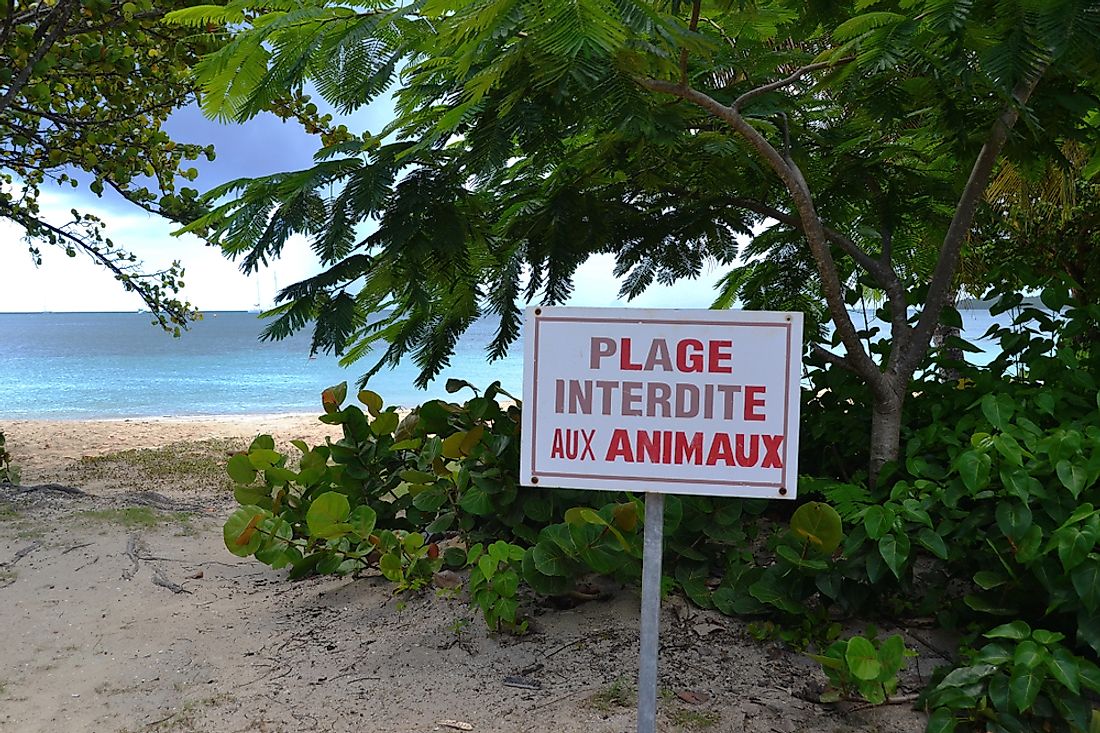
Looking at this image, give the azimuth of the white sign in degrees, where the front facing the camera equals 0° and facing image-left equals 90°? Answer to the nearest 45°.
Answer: approximately 0°

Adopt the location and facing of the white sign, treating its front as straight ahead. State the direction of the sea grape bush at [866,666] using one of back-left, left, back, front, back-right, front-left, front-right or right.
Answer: back-left

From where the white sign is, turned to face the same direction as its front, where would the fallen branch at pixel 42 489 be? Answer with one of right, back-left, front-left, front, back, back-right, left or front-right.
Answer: back-right

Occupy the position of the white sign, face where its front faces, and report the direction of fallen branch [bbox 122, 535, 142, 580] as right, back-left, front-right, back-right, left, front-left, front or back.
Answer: back-right

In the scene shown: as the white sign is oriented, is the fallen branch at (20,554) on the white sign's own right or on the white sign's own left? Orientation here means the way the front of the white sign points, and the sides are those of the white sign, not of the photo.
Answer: on the white sign's own right

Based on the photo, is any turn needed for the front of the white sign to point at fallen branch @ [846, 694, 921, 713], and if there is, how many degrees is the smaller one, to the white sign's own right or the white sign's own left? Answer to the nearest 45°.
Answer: approximately 135° to the white sign's own left

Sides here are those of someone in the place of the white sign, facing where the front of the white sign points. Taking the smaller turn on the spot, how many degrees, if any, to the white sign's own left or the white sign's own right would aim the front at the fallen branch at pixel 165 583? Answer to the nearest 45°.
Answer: approximately 135° to the white sign's own right

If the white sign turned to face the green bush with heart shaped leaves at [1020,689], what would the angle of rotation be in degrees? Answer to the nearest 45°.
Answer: approximately 135° to its left
